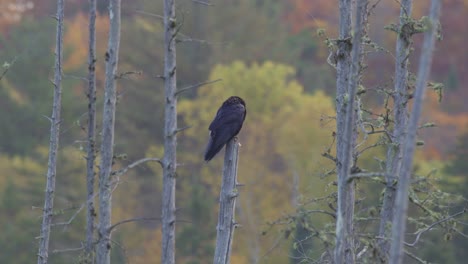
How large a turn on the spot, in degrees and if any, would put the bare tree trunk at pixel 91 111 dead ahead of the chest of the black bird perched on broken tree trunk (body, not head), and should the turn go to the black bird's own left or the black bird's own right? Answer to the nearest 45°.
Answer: approximately 180°

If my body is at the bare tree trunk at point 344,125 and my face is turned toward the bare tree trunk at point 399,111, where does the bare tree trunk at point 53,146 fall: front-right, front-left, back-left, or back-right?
back-left

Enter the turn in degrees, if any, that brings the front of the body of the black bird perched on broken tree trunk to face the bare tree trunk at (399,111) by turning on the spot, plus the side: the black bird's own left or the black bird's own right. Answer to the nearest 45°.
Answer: approximately 45° to the black bird's own right

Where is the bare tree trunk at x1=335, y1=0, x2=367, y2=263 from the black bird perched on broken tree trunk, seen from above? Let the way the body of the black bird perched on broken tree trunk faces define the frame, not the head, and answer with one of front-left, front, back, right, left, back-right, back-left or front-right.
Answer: right

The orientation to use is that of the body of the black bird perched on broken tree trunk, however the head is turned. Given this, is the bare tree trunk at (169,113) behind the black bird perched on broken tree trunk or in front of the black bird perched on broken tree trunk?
behind

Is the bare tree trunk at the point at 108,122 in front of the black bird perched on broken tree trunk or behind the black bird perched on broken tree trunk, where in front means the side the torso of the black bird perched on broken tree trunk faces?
behind

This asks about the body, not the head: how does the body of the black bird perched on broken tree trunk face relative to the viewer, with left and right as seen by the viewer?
facing away from the viewer and to the right of the viewer
